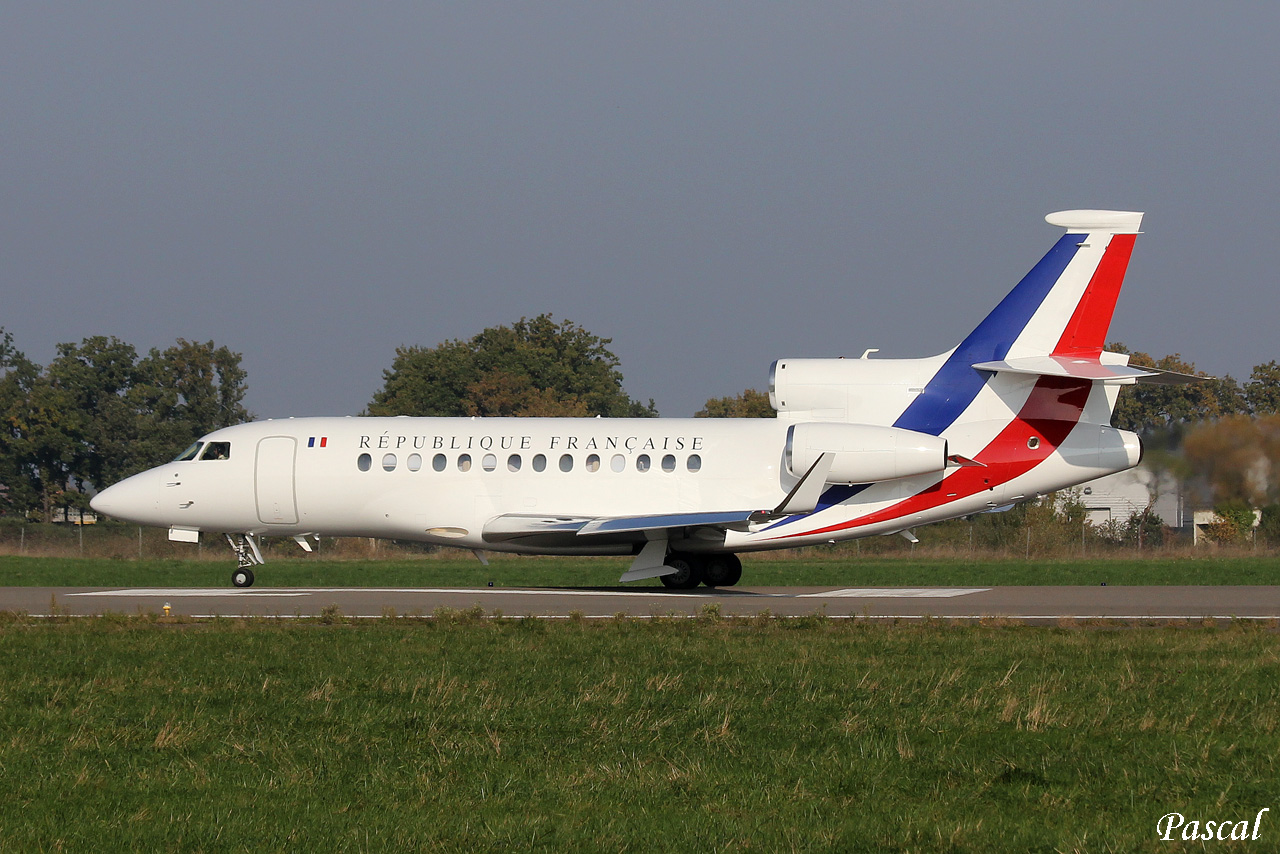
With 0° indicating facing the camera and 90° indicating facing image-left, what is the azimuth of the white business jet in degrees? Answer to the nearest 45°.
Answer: approximately 90°
